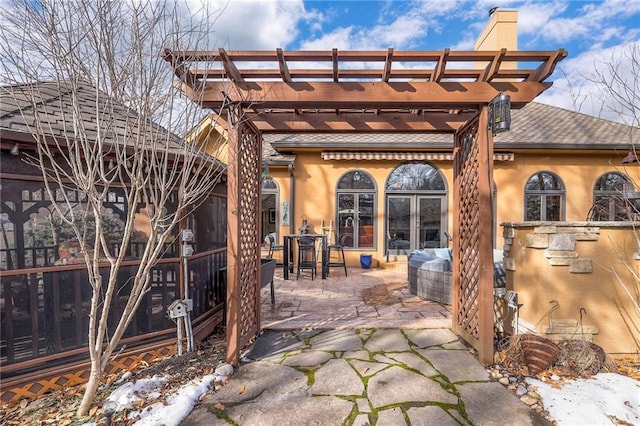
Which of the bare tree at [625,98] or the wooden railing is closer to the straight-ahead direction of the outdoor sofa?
the bare tree

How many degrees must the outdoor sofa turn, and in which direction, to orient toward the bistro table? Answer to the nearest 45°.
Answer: approximately 135° to its left

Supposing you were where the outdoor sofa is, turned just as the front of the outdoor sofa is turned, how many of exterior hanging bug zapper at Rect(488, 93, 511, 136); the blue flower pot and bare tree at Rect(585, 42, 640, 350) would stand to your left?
1

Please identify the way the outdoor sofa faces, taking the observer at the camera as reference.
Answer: facing away from the viewer and to the right of the viewer

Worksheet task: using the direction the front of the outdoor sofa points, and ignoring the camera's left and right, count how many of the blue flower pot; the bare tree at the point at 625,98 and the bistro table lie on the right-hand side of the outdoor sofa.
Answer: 1
